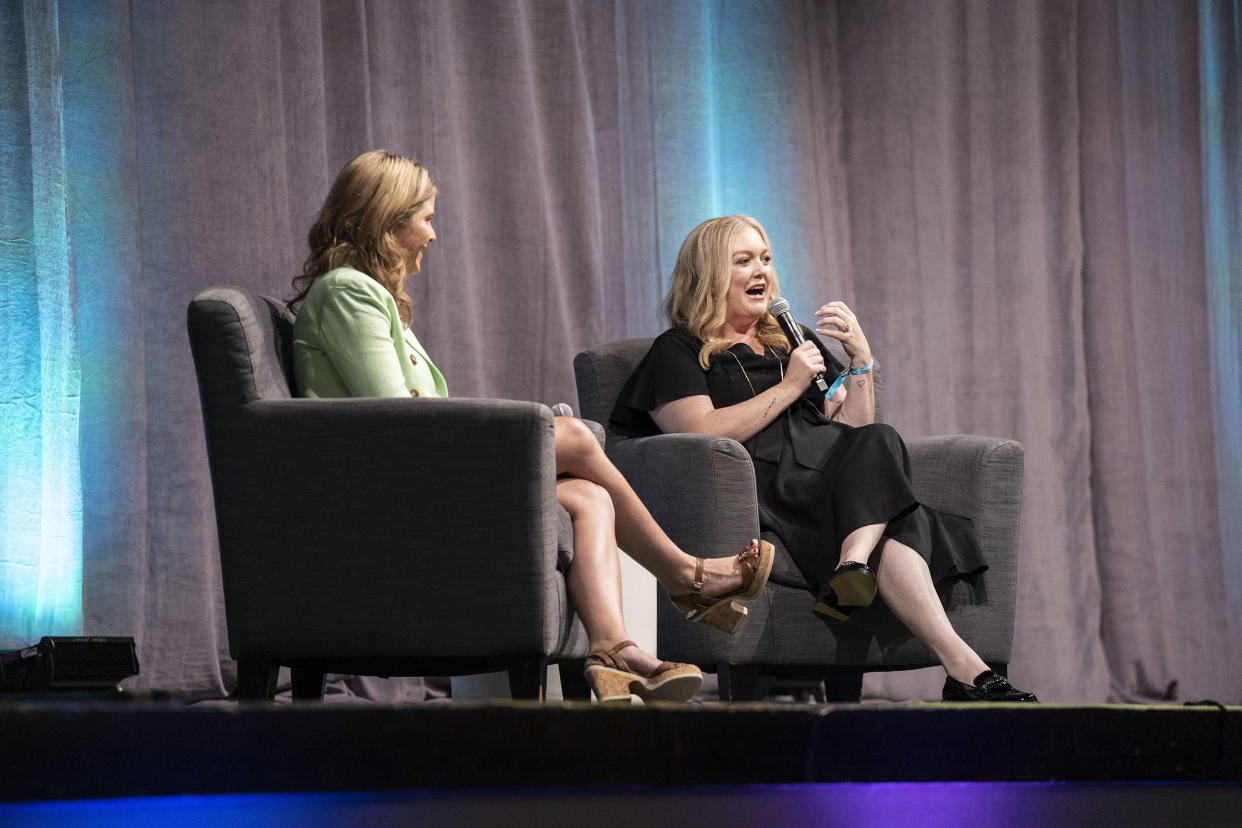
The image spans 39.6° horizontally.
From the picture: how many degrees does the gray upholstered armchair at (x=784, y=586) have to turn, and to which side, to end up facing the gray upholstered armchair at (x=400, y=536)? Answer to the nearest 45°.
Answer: approximately 90° to its right

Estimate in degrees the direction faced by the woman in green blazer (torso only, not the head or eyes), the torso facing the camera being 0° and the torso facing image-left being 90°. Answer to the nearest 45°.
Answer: approximately 270°

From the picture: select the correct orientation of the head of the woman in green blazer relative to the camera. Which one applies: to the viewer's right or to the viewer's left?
to the viewer's right

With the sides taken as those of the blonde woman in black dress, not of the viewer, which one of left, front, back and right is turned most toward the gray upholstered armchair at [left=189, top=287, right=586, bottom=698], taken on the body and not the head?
right

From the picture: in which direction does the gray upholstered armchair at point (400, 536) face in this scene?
to the viewer's right

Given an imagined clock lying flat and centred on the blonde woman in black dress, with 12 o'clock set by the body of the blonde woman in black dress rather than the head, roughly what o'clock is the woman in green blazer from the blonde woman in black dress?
The woman in green blazer is roughly at 3 o'clock from the blonde woman in black dress.
